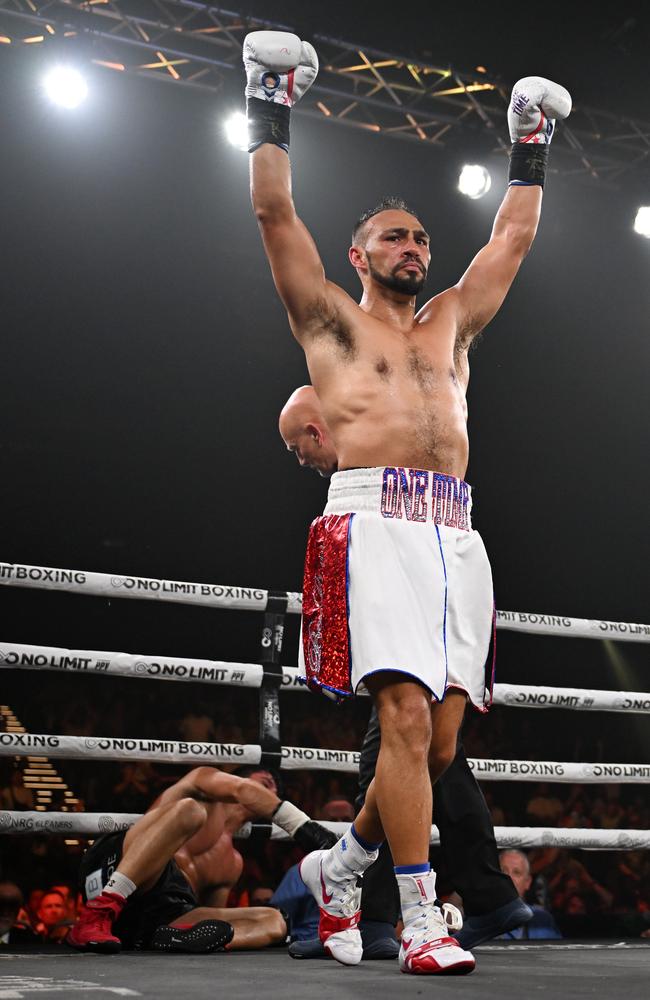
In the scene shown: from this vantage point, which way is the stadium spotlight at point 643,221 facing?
toward the camera

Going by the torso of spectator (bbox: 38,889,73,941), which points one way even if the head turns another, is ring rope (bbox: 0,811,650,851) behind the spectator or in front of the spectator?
in front

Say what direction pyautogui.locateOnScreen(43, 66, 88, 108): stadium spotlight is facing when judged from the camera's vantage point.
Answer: facing the viewer

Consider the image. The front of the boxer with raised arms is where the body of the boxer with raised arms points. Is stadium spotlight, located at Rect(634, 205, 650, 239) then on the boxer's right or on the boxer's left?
on the boxer's left

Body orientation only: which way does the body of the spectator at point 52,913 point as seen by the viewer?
toward the camera

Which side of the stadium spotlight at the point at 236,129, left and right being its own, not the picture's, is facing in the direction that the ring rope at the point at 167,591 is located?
front

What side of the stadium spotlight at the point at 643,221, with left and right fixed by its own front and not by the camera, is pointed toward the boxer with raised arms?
front

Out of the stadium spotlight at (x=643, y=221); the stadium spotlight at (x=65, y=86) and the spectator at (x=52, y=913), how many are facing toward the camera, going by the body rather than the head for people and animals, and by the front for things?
3

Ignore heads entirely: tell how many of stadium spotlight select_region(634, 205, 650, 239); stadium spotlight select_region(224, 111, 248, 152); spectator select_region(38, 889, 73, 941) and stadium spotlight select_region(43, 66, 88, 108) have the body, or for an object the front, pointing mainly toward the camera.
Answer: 4

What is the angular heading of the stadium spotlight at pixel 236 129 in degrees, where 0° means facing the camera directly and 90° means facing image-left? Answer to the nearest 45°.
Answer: approximately 0°

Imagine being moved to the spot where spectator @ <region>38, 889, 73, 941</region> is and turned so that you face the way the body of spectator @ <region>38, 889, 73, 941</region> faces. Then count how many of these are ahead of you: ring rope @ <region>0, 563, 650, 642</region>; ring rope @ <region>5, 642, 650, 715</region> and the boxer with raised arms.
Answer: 3
